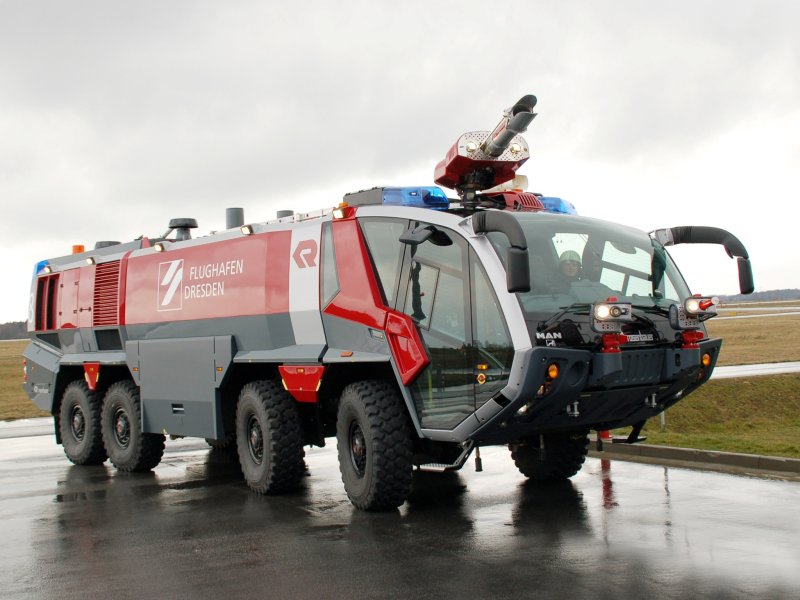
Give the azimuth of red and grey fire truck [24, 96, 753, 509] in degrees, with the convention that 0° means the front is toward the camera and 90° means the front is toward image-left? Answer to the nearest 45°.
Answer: approximately 315°
